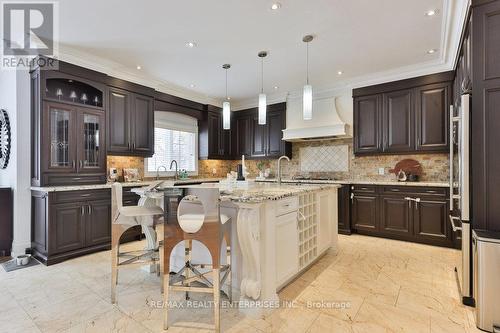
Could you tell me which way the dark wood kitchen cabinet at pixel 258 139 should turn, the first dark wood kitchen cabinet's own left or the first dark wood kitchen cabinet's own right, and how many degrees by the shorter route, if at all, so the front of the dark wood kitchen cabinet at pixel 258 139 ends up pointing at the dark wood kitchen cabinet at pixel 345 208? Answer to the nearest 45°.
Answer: approximately 45° to the first dark wood kitchen cabinet's own left

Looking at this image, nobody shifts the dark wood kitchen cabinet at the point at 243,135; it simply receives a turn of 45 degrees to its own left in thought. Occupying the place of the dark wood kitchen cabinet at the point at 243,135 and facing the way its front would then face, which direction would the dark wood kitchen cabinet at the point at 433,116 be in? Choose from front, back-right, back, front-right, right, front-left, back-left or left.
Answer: front

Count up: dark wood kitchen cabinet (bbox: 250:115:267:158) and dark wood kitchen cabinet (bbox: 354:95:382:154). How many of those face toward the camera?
2

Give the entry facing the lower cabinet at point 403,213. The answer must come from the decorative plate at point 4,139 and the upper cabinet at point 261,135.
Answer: the decorative plate

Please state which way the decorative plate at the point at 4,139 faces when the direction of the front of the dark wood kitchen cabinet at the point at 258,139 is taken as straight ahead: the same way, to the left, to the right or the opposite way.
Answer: to the left

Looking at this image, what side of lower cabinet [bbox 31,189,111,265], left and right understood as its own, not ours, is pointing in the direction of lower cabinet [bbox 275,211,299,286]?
front

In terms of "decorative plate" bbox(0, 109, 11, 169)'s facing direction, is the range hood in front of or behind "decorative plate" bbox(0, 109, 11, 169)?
in front

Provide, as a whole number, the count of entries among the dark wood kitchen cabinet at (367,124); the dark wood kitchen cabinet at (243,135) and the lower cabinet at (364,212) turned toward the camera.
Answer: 3

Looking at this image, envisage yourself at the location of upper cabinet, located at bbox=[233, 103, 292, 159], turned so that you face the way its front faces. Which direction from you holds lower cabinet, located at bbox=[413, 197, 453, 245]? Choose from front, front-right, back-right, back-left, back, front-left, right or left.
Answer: left

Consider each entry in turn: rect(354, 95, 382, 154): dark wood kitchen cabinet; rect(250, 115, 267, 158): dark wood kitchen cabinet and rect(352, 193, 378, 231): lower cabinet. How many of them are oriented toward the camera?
3

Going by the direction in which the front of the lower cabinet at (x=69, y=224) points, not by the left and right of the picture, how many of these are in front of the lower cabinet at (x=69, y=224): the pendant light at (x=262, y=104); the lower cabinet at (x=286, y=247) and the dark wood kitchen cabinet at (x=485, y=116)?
3

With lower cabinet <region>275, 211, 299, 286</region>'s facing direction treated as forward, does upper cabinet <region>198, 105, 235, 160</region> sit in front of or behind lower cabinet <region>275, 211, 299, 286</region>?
behind

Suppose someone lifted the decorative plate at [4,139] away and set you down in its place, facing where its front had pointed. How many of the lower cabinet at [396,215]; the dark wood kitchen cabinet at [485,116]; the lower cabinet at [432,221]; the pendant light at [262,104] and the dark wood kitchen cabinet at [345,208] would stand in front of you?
5

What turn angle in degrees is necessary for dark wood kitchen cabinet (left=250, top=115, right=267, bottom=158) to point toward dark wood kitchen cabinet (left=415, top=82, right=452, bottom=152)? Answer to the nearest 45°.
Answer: approximately 45° to its left

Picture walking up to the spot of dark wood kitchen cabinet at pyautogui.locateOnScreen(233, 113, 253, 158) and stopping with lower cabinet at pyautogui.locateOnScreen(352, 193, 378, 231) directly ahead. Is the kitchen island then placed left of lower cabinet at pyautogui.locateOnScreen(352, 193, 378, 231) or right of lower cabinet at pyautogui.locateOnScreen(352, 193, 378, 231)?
right

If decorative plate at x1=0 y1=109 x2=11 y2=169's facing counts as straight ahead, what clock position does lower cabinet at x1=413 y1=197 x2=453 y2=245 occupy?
The lower cabinet is roughly at 12 o'clock from the decorative plate.

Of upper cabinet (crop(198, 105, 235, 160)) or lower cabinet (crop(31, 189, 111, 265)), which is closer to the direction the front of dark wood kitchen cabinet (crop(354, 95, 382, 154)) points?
the lower cabinet

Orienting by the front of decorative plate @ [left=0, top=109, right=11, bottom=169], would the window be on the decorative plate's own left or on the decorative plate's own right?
on the decorative plate's own left
